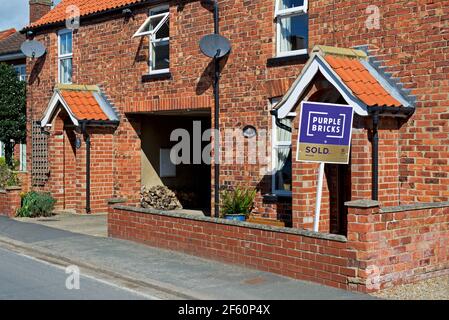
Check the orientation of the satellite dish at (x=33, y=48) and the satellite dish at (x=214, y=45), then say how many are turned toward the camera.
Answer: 2

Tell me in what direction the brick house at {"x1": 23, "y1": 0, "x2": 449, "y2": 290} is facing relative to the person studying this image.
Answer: facing the viewer and to the left of the viewer

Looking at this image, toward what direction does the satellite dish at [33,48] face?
toward the camera

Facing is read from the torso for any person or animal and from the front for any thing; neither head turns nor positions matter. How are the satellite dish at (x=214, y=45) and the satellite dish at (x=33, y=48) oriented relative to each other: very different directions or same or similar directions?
same or similar directions

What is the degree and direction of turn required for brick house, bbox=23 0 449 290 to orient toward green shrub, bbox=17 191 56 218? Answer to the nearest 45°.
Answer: approximately 90° to its right

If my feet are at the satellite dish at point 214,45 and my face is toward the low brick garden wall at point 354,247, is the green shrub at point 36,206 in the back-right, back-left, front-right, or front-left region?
back-right

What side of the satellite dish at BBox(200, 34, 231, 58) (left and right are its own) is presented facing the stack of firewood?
back
